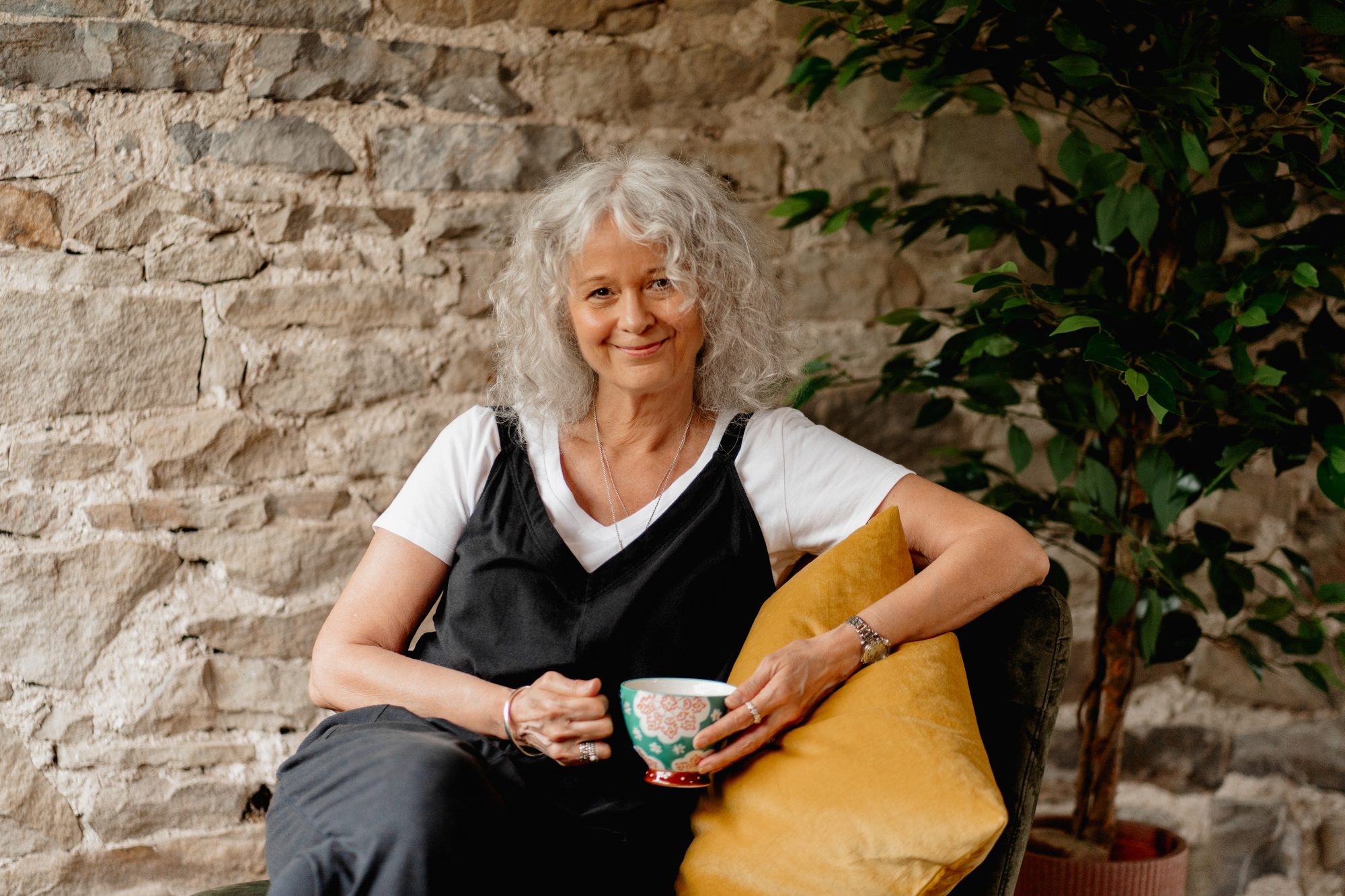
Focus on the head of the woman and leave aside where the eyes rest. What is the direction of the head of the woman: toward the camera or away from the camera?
toward the camera

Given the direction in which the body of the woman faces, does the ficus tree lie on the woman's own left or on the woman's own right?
on the woman's own left

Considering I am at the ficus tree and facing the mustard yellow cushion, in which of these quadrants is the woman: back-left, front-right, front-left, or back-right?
front-right

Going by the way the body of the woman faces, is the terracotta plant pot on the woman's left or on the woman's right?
on the woman's left

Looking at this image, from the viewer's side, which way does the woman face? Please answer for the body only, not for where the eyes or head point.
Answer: toward the camera
